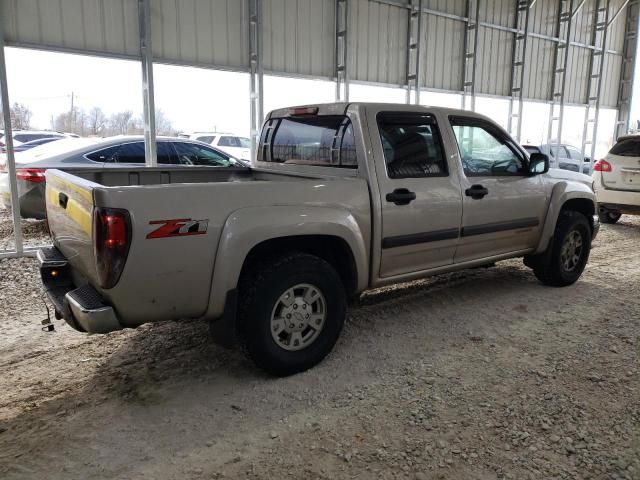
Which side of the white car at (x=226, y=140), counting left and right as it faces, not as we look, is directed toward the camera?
right

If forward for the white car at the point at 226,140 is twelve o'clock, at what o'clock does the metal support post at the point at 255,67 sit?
The metal support post is roughly at 3 o'clock from the white car.

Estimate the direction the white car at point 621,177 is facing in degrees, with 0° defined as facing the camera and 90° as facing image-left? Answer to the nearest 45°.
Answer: approximately 180°

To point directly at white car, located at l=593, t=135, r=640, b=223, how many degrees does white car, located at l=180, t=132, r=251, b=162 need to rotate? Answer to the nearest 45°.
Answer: approximately 45° to its right

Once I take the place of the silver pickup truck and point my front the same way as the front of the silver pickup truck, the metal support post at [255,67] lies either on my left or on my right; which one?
on my left

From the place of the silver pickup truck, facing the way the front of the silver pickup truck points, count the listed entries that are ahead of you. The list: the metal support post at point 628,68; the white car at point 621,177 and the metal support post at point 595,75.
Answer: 3

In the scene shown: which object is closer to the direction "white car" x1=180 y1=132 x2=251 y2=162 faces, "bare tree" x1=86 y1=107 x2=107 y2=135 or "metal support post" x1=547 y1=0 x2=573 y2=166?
the metal support post

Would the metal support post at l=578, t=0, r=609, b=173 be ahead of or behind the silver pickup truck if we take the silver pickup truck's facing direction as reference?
ahead

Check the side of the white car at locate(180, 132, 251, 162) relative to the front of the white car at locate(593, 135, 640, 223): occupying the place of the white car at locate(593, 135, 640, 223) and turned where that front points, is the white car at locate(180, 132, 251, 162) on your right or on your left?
on your left

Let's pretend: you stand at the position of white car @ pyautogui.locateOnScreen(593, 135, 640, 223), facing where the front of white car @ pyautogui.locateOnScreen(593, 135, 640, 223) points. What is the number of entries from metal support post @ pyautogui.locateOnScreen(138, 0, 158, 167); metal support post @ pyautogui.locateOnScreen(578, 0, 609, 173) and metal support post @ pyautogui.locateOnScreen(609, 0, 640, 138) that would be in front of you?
2

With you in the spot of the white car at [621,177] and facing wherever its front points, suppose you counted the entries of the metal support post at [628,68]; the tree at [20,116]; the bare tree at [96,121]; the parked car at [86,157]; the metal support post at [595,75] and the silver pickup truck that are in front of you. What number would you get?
2

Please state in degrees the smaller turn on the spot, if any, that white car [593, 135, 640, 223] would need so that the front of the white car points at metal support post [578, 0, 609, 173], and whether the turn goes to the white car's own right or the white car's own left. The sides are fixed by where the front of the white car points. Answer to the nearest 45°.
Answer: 0° — it already faces it

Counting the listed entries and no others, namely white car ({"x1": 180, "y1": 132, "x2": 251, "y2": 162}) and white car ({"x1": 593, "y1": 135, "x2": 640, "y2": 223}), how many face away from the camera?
1

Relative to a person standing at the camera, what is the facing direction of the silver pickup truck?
facing away from the viewer and to the right of the viewer
